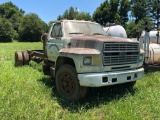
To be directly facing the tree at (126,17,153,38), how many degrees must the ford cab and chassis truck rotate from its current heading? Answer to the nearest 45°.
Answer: approximately 135° to its left

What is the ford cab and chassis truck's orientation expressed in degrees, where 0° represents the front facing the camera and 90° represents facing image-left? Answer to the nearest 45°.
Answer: approximately 315°
